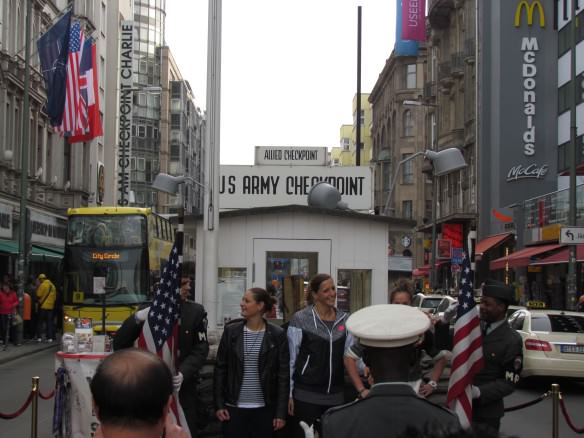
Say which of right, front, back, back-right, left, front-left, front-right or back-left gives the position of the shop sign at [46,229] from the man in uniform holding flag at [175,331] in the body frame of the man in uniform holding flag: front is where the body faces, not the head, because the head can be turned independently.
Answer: back-right

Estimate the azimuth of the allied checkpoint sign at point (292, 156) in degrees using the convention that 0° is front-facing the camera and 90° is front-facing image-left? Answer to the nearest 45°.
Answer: approximately 0°

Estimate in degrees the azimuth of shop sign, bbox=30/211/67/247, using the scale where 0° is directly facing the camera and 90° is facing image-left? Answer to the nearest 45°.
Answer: approximately 315°

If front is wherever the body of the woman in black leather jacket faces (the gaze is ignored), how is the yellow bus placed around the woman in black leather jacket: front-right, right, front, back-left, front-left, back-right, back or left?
back
